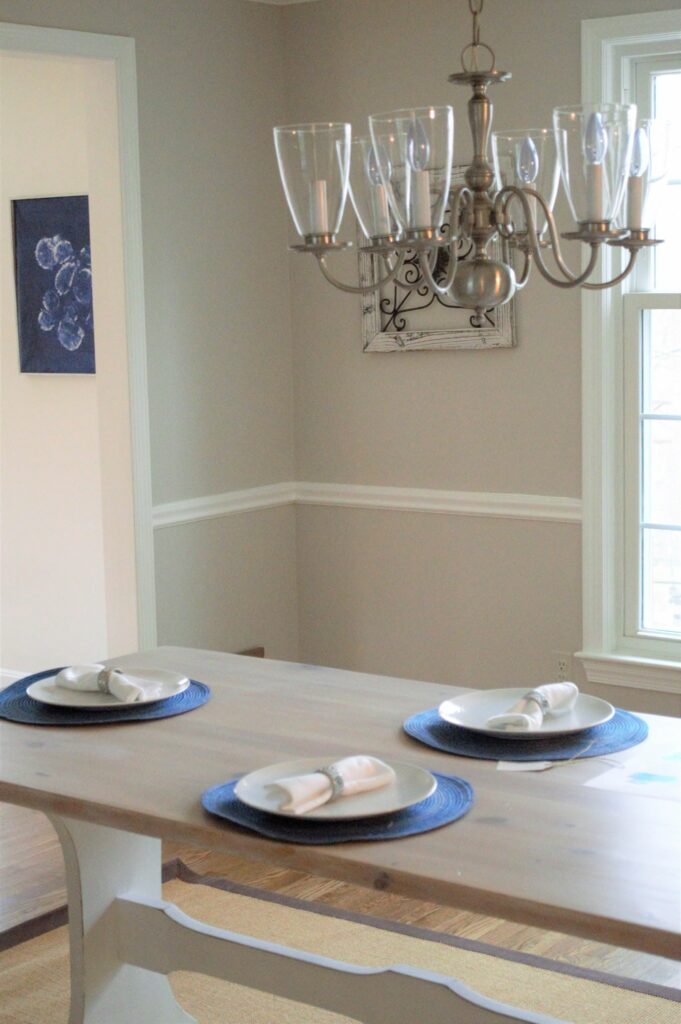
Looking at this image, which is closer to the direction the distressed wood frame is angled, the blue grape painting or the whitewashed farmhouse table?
the whitewashed farmhouse table

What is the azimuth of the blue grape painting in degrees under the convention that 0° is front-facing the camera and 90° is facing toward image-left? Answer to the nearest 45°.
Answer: approximately 0°

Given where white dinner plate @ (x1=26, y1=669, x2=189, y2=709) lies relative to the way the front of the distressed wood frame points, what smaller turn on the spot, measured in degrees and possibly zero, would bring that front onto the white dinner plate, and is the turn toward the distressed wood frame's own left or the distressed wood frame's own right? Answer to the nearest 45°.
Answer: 0° — it already faces it

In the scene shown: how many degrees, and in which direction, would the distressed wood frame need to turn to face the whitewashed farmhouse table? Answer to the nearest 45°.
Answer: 0° — it already faces it

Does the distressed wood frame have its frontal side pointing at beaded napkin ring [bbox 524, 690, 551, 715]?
yes

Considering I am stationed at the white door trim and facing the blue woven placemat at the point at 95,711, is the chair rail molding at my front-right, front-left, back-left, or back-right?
back-left

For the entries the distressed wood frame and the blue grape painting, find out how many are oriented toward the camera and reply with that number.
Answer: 2

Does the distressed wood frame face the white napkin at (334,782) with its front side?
yes

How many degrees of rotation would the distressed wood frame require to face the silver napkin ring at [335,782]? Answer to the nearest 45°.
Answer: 0° — it already faces it
